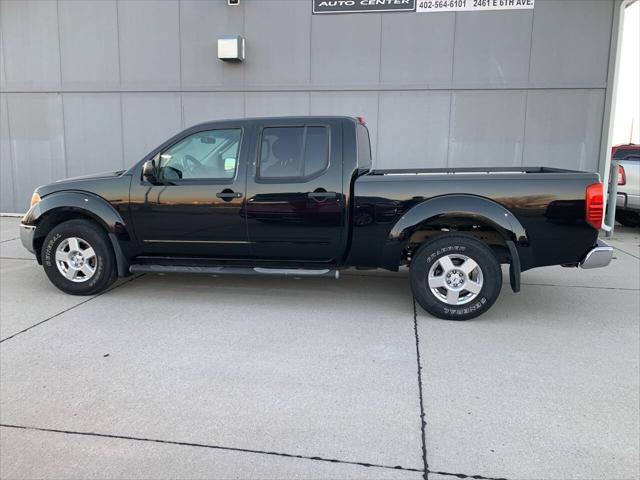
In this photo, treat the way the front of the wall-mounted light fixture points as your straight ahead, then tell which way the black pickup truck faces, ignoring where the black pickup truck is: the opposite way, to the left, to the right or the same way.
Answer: to the right

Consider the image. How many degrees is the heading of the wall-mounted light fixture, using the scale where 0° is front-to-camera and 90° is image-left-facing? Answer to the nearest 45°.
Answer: approximately 0°

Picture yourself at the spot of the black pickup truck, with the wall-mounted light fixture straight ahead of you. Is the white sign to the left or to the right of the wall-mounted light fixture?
right

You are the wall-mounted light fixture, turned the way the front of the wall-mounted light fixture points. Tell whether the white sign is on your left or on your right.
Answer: on your left

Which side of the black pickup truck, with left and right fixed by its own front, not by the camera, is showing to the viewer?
left

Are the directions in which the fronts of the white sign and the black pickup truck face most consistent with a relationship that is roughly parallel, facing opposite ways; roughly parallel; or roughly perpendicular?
roughly perpendicular

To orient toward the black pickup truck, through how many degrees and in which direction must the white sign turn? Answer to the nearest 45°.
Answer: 0° — it already faces it

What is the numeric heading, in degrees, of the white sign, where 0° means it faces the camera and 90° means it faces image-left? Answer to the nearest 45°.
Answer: approximately 0°

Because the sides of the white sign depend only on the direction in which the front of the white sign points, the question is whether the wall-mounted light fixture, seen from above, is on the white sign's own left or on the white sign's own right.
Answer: on the white sign's own right

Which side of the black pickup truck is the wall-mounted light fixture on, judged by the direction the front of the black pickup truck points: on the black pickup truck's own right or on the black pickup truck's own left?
on the black pickup truck's own right

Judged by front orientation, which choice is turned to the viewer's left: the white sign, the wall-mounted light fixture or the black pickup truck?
the black pickup truck

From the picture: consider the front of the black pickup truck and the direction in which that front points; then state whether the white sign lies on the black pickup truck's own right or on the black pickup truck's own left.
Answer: on the black pickup truck's own right

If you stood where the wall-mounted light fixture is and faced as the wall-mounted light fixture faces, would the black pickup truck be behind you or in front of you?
in front
